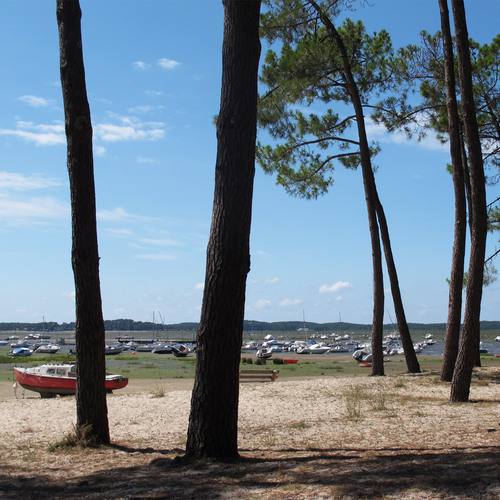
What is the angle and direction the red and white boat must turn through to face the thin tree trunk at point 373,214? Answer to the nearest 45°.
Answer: approximately 180°

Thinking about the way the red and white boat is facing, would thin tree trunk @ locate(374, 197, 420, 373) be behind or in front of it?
behind

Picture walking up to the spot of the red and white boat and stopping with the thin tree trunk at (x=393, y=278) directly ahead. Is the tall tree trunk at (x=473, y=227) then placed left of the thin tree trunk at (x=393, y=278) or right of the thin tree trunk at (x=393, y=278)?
right

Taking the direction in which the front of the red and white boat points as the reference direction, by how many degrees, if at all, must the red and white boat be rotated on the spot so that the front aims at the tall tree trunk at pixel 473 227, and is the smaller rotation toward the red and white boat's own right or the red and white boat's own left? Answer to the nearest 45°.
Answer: approximately 135° to the red and white boat's own left

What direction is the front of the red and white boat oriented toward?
to the viewer's left
